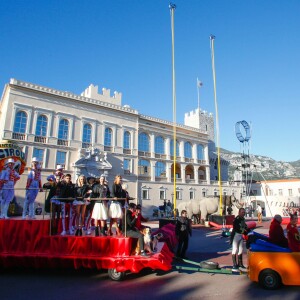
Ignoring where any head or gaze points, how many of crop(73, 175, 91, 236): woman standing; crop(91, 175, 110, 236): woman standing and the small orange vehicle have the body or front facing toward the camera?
2

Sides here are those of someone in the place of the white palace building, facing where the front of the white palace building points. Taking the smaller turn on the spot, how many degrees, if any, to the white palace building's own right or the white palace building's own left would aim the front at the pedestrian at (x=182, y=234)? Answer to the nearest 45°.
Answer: approximately 45° to the white palace building's own right

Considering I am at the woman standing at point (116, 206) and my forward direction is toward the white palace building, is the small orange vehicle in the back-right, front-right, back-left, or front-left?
back-right

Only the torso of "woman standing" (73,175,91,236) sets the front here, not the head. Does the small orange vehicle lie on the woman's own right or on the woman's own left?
on the woman's own left

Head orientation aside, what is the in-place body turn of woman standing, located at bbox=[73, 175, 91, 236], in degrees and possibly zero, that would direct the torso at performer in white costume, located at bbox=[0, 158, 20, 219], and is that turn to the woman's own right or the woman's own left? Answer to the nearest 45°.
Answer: approximately 135° to the woman's own right

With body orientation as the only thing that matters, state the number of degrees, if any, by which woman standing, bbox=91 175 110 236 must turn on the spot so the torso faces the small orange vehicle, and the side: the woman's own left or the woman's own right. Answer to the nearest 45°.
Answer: approximately 45° to the woman's own left

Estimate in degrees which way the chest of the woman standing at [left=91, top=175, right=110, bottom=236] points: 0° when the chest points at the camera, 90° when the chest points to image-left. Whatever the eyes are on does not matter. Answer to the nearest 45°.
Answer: approximately 0°

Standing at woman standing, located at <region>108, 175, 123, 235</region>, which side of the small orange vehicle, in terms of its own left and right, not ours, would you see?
back

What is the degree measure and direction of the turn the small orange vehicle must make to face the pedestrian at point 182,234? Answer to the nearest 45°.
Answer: approximately 135° to its left

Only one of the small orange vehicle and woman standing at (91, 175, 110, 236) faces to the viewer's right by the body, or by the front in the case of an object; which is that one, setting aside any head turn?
the small orange vehicle

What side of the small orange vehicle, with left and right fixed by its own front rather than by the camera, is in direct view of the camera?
right

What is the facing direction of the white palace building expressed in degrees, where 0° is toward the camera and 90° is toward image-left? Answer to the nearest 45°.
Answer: approximately 315°
